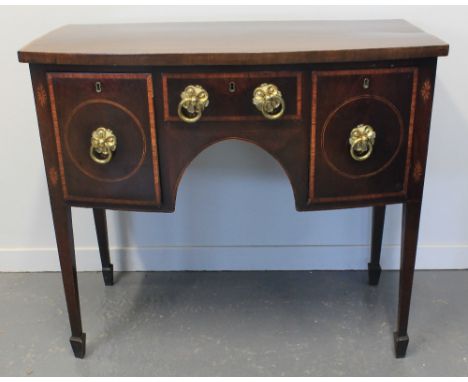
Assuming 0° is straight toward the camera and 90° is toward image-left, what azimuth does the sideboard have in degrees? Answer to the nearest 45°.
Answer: approximately 0°
